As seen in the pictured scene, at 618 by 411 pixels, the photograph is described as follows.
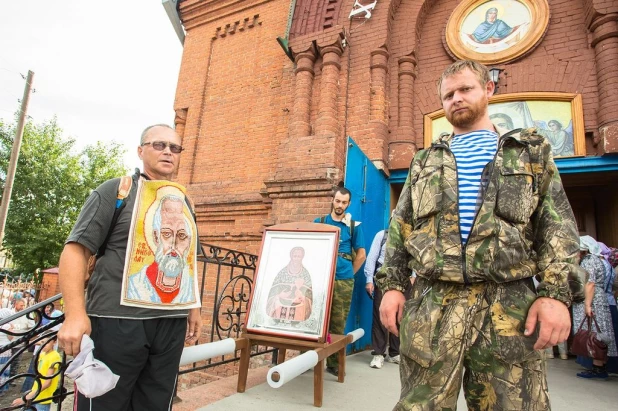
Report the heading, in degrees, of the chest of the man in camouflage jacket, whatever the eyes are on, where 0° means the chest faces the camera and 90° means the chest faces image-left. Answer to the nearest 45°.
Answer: approximately 0°

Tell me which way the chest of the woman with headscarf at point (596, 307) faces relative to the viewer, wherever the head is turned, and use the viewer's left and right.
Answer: facing to the left of the viewer

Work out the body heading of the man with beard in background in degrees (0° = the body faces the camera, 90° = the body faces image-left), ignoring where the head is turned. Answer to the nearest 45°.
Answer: approximately 0°

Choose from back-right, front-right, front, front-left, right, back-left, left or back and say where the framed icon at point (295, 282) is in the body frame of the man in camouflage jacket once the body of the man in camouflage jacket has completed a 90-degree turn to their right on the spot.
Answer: front-right

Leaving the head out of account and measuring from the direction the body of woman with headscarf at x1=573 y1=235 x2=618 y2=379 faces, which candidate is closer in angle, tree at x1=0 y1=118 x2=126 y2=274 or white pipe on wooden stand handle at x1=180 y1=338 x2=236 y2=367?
the tree

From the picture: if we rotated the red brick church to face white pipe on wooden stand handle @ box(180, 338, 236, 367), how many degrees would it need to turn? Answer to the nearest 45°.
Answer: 0° — it already faces it

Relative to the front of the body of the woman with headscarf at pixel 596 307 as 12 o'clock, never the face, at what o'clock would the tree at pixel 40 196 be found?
The tree is roughly at 12 o'clock from the woman with headscarf.

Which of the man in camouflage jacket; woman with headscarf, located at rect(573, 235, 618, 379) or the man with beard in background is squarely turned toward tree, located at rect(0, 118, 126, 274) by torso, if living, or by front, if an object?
the woman with headscarf
